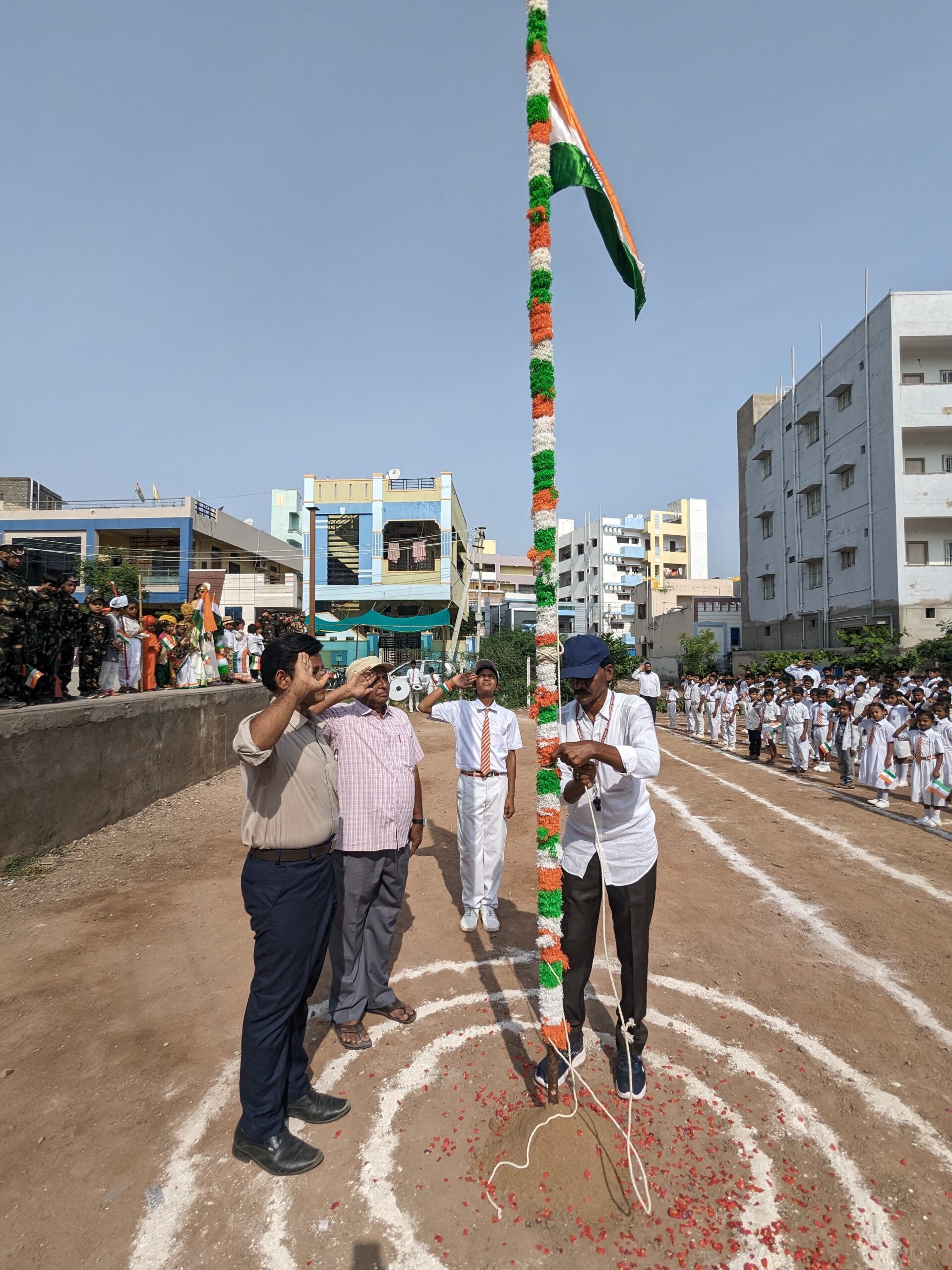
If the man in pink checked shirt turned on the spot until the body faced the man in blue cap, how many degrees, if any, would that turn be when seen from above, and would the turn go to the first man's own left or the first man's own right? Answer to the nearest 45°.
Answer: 0° — they already face them

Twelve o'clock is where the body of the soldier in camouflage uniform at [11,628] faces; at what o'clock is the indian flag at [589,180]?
The indian flag is roughly at 1 o'clock from the soldier in camouflage uniform.

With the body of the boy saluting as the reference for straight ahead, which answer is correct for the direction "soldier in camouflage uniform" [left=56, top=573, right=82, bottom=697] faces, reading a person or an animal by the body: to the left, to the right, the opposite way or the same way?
to the left

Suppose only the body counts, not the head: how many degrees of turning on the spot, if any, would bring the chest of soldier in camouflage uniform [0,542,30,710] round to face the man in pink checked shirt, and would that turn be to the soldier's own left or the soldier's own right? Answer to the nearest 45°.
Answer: approximately 45° to the soldier's own right

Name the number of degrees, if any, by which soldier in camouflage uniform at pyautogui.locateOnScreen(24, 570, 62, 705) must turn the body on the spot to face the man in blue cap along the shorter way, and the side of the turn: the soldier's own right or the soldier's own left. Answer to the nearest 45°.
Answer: approximately 45° to the soldier's own right

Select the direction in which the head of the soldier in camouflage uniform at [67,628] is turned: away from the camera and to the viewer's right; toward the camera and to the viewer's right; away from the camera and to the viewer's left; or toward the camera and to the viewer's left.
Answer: toward the camera and to the viewer's right

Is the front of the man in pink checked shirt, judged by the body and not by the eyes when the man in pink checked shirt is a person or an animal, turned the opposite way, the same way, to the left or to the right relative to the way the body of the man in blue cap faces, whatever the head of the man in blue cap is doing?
to the left

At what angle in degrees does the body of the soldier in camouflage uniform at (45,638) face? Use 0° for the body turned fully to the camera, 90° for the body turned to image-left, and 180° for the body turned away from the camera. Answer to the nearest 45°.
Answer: approximately 315°

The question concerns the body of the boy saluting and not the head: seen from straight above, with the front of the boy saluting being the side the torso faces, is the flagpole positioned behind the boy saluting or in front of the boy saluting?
in front
